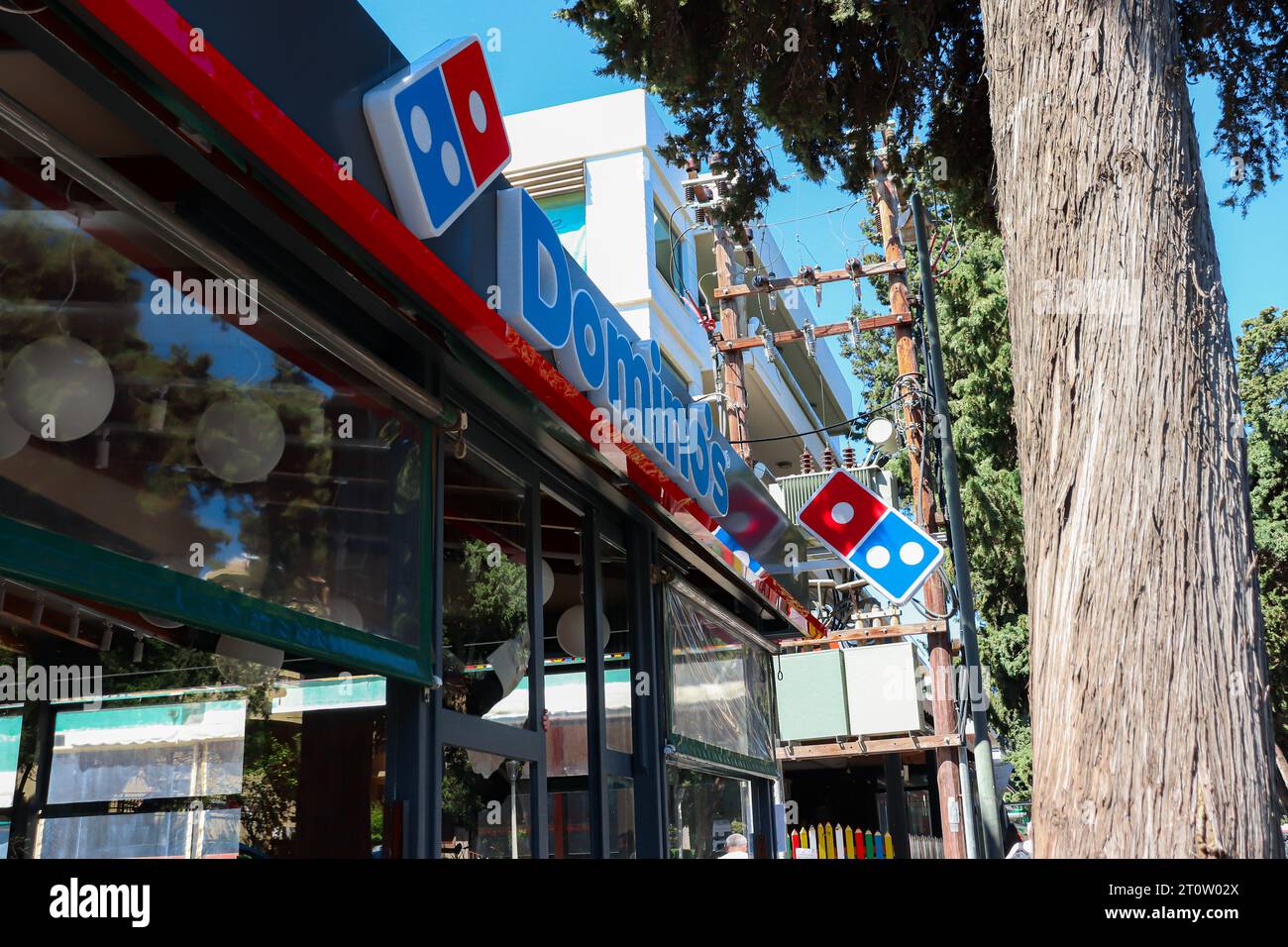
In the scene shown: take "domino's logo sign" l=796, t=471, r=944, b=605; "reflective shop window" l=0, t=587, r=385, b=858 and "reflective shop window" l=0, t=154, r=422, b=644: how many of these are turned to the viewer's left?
0

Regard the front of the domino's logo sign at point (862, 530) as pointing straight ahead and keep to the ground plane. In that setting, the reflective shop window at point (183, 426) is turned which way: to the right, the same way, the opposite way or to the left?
to the left

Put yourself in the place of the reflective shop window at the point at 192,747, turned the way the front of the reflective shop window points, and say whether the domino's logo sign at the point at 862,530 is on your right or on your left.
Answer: on your left

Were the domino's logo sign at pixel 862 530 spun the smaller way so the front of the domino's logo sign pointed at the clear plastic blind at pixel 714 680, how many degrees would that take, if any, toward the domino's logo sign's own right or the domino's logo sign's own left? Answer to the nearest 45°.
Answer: approximately 45° to the domino's logo sign's own right

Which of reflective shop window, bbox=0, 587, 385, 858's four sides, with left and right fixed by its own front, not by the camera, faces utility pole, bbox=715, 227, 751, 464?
left

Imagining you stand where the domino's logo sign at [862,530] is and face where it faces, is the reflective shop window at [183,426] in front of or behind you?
in front

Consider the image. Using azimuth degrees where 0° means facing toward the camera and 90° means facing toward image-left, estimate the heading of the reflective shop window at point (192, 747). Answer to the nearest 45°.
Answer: approximately 315°

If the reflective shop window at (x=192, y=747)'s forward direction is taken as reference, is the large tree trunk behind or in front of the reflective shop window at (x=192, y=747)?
in front

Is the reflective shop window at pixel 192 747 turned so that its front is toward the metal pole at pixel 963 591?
no

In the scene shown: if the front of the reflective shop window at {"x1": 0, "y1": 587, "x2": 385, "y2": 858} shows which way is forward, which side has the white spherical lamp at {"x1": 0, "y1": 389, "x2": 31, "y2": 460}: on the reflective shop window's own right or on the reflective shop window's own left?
on the reflective shop window's own right

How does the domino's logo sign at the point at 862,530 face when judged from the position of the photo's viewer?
facing the viewer

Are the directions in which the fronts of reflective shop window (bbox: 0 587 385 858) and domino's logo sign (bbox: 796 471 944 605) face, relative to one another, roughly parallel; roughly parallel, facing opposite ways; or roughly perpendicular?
roughly perpendicular

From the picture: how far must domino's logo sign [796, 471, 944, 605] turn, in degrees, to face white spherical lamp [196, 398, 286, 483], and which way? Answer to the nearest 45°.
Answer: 0° — it already faces it

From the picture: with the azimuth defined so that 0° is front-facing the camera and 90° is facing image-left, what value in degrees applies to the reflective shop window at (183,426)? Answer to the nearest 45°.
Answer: approximately 315°

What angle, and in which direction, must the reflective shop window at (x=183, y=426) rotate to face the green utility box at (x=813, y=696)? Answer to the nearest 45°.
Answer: approximately 90° to its left

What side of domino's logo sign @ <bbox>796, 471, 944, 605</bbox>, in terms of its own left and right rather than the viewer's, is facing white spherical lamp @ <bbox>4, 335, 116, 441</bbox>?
front

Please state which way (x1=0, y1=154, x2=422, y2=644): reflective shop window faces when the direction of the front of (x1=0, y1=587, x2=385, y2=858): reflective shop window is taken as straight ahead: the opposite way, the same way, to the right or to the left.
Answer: the same way
